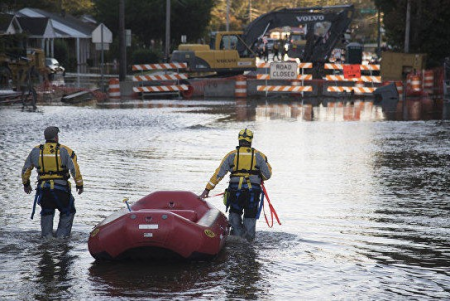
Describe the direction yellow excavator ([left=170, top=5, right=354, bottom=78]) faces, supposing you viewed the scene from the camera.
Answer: facing to the right of the viewer

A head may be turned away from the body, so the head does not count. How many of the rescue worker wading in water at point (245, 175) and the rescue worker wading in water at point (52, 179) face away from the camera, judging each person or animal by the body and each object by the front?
2

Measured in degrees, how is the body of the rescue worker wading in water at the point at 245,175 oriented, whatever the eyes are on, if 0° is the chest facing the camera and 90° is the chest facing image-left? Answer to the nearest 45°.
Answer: approximately 180°

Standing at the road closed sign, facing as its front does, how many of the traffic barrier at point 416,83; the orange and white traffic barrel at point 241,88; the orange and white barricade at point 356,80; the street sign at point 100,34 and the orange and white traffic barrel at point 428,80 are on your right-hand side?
2

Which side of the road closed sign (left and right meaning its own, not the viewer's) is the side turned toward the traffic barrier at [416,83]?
left

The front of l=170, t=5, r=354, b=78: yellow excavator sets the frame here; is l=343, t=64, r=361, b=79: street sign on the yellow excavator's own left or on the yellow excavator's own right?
on the yellow excavator's own right

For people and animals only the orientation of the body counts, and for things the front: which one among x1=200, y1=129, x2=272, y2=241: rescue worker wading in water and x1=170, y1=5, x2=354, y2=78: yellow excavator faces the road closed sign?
the rescue worker wading in water

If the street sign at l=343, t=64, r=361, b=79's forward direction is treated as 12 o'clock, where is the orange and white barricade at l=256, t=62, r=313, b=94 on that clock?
The orange and white barricade is roughly at 3 o'clock from the street sign.

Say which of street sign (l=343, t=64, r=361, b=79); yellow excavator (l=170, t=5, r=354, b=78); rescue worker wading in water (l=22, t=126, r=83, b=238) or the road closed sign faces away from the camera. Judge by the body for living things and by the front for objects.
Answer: the rescue worker wading in water

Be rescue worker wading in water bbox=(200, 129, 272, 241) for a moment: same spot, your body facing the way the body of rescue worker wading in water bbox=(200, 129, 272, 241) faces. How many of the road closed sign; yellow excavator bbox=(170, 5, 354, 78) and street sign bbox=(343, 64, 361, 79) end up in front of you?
3

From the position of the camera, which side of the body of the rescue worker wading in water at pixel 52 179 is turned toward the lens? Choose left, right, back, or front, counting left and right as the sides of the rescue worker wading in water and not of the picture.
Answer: back

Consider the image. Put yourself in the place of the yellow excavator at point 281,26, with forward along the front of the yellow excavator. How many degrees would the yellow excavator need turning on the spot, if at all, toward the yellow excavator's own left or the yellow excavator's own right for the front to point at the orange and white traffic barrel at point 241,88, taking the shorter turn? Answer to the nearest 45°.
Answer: approximately 90° to the yellow excavator's own right

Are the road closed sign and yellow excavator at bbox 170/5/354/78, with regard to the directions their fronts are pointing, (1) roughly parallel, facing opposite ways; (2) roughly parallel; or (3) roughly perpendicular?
roughly perpendicular

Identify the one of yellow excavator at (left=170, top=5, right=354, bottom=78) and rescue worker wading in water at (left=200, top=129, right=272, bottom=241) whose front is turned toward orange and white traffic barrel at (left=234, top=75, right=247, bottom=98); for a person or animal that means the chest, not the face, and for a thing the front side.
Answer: the rescue worker wading in water

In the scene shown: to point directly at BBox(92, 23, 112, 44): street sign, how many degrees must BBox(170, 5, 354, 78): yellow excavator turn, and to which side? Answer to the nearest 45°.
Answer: approximately 135° to its right

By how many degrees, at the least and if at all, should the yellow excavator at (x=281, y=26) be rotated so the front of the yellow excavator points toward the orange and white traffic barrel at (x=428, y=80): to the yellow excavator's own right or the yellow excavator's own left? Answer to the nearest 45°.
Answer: approximately 45° to the yellow excavator's own right
